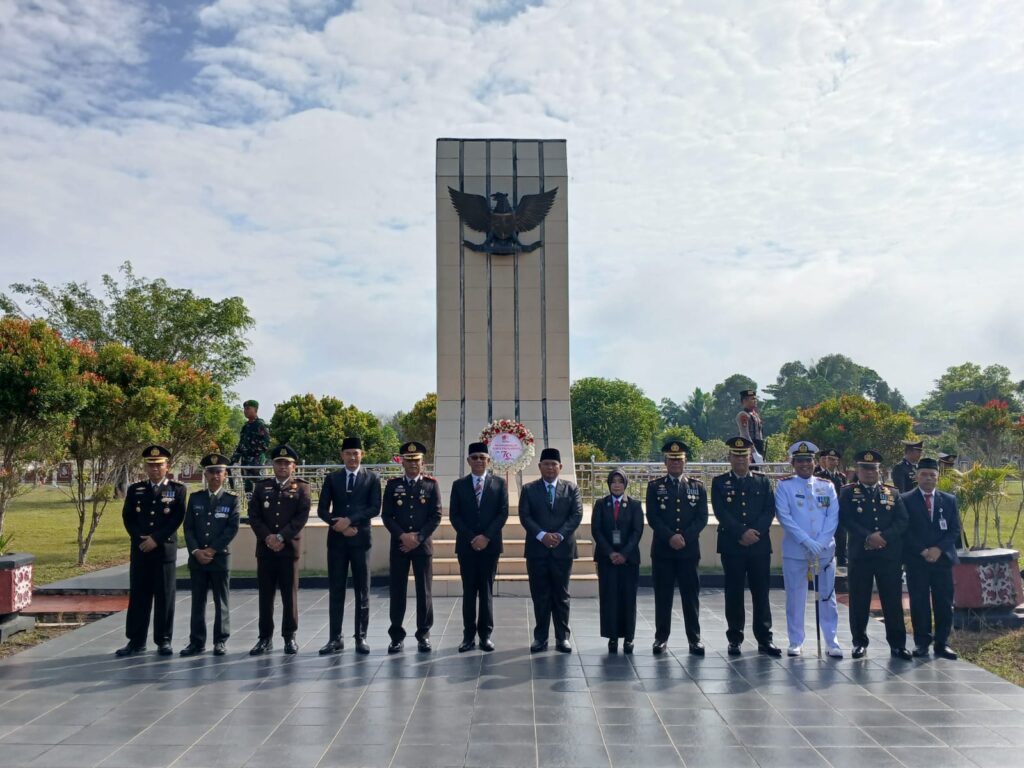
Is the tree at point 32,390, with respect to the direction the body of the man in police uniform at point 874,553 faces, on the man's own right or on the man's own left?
on the man's own right

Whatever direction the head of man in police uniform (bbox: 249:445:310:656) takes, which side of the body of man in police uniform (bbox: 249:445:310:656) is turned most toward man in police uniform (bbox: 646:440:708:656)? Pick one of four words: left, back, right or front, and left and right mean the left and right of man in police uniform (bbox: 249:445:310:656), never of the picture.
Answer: left

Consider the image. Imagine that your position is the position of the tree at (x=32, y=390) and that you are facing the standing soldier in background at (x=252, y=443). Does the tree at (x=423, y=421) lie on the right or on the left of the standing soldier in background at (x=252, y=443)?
left

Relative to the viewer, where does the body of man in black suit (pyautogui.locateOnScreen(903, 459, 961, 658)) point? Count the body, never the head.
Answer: toward the camera

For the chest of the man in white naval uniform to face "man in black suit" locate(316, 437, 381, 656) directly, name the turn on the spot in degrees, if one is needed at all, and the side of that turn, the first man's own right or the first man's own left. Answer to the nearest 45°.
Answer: approximately 90° to the first man's own right

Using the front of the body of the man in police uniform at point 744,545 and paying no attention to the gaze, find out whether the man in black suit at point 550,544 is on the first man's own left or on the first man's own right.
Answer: on the first man's own right

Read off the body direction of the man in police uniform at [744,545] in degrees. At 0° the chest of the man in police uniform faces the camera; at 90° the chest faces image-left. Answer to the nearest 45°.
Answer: approximately 0°

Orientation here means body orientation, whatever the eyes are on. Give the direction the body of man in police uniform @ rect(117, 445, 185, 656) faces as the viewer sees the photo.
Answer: toward the camera

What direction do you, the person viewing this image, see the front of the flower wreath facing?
facing the viewer

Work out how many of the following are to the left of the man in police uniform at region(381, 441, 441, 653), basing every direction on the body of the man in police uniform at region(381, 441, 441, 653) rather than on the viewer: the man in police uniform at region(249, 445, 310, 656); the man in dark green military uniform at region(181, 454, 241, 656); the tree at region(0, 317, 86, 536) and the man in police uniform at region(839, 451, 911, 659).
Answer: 1
